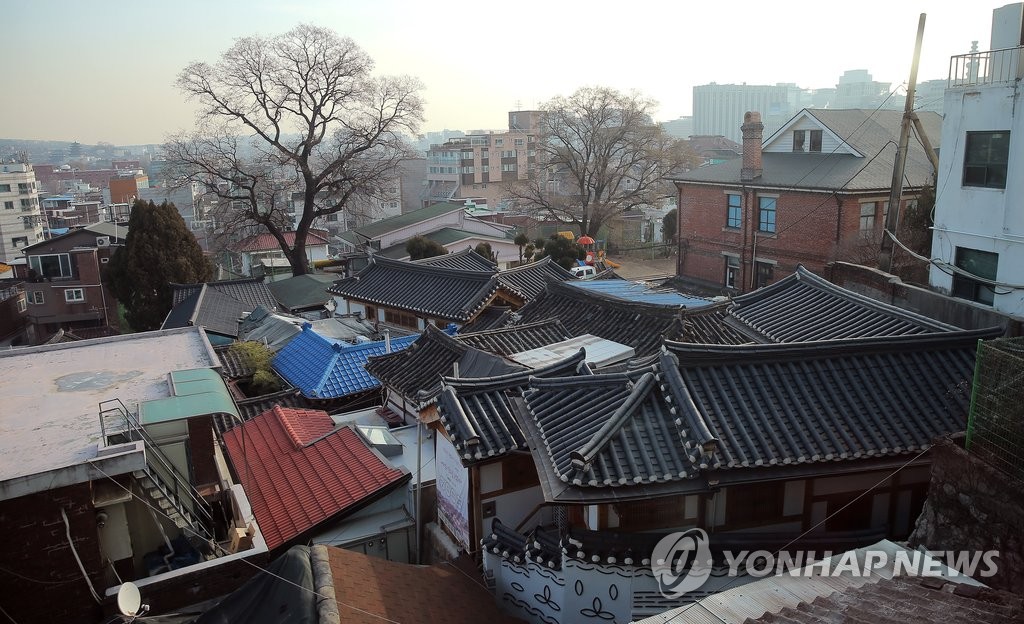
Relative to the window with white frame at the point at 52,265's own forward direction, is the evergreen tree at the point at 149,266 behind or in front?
in front

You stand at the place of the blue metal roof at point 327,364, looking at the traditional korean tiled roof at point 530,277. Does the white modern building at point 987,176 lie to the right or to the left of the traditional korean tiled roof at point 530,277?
right

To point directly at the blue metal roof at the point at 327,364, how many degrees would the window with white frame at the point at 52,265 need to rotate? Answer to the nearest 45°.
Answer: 0° — it already faces it

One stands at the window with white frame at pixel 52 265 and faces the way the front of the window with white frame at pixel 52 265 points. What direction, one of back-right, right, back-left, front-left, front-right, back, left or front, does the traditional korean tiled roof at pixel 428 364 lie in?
front

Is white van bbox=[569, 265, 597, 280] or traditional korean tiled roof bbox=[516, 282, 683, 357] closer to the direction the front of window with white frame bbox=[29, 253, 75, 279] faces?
the traditional korean tiled roof

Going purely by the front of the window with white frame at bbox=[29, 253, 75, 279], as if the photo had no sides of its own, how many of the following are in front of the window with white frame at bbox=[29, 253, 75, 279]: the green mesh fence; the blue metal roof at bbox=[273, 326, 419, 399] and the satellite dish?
3

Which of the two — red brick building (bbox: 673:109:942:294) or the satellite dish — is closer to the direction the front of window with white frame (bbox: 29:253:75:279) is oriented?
the satellite dish

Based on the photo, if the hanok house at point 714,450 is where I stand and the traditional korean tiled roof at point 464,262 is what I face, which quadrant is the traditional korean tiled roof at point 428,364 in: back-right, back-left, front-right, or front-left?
front-left

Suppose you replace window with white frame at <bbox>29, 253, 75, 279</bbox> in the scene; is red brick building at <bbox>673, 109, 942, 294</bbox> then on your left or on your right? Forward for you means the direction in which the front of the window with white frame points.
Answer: on your left

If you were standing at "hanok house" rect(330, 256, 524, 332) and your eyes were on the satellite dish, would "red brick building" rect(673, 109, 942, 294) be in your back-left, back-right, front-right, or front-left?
back-left

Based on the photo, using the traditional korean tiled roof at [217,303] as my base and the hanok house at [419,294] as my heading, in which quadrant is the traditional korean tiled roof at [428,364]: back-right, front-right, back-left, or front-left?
front-right

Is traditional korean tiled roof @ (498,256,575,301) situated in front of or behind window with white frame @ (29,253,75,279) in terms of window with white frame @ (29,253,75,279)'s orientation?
in front

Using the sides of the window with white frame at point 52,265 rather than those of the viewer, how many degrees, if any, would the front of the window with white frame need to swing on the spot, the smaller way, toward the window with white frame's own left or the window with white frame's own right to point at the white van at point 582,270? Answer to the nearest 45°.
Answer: approximately 45° to the window with white frame's own left

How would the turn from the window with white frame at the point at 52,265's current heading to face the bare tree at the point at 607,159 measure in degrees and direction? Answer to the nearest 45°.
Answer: approximately 90° to its left

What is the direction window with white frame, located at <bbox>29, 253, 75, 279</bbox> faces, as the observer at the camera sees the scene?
facing the viewer

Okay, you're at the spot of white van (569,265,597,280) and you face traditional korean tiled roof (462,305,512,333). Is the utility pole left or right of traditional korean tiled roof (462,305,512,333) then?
left
